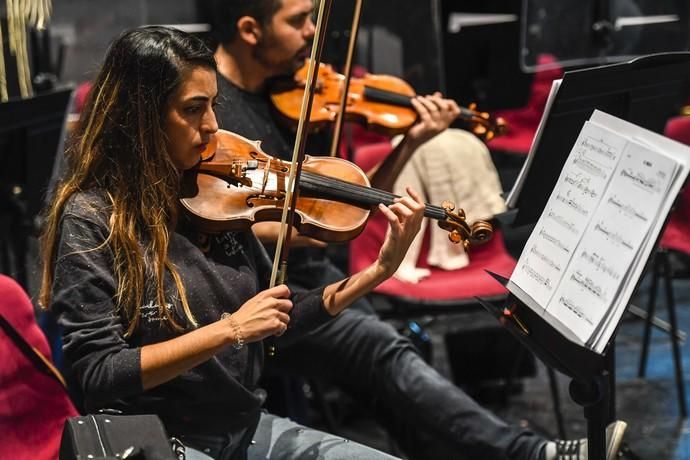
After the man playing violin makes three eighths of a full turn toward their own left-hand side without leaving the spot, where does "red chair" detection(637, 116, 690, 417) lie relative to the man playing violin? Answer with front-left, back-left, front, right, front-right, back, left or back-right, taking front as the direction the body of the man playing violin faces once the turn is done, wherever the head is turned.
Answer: right

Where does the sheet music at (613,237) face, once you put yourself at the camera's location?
facing the viewer and to the left of the viewer

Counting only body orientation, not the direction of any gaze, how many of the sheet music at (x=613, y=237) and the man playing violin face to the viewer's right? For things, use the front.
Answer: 1

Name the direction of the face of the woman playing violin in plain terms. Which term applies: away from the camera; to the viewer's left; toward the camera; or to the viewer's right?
to the viewer's right

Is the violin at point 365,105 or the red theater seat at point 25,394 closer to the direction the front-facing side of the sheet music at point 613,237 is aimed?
the red theater seat

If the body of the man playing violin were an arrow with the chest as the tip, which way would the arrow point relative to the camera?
to the viewer's right

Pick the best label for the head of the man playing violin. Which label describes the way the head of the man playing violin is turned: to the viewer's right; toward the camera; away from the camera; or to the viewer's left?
to the viewer's right
